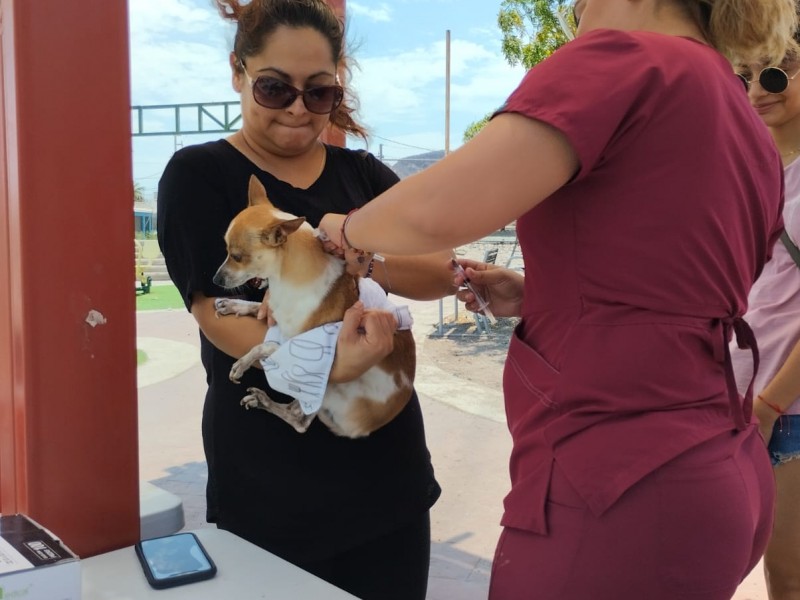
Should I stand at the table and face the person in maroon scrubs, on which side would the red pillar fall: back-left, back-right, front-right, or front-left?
back-left

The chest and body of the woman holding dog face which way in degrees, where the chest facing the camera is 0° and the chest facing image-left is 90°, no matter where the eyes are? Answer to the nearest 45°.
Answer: approximately 0°
